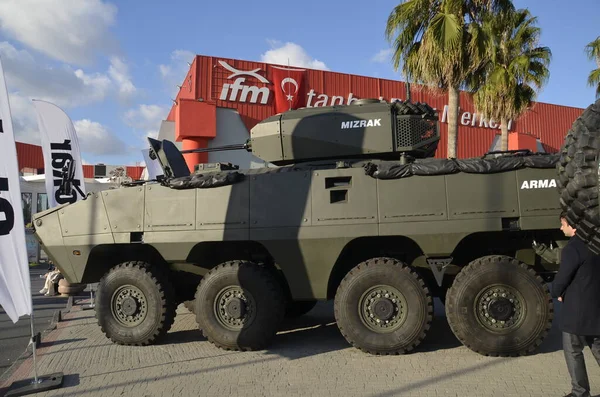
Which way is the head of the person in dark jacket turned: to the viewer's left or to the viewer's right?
to the viewer's left

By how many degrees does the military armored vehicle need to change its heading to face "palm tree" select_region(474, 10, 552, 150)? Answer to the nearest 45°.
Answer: approximately 135° to its right

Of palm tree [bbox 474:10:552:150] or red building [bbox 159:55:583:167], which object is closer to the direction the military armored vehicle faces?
the red building

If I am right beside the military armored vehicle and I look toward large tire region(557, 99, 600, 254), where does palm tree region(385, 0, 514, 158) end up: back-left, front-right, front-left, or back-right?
back-left

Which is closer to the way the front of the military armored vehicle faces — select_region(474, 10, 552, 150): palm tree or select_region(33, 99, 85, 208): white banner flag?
the white banner flag

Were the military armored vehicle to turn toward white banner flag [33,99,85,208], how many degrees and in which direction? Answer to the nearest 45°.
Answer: approximately 45° to its right

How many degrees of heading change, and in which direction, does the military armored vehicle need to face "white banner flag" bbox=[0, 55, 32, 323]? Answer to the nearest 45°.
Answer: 0° — it already faces it

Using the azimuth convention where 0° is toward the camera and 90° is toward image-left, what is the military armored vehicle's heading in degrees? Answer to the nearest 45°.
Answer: approximately 90°

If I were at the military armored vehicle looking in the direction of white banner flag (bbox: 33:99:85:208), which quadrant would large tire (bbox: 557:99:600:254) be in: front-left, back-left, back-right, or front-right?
back-left

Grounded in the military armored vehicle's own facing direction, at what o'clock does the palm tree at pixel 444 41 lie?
The palm tree is roughly at 4 o'clock from the military armored vehicle.

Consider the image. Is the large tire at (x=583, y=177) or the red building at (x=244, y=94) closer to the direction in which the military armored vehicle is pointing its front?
the red building

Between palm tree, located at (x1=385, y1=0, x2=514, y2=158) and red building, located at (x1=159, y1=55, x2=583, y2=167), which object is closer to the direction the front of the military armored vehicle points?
the red building

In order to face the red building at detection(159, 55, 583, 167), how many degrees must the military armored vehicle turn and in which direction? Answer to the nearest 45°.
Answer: approximately 90° to its right

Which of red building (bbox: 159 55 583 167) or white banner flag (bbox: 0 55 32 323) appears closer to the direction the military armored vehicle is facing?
the white banner flag

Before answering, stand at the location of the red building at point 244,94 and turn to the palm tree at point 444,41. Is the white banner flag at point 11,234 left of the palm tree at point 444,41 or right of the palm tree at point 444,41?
right
